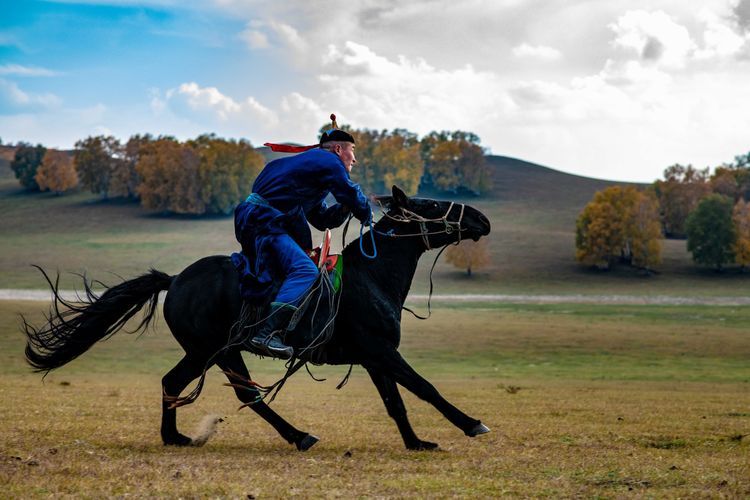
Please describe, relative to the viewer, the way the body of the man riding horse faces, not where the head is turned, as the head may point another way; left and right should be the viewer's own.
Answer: facing to the right of the viewer

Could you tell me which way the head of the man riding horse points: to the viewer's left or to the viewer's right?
to the viewer's right

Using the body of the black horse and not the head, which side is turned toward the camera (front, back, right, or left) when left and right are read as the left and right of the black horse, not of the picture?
right
